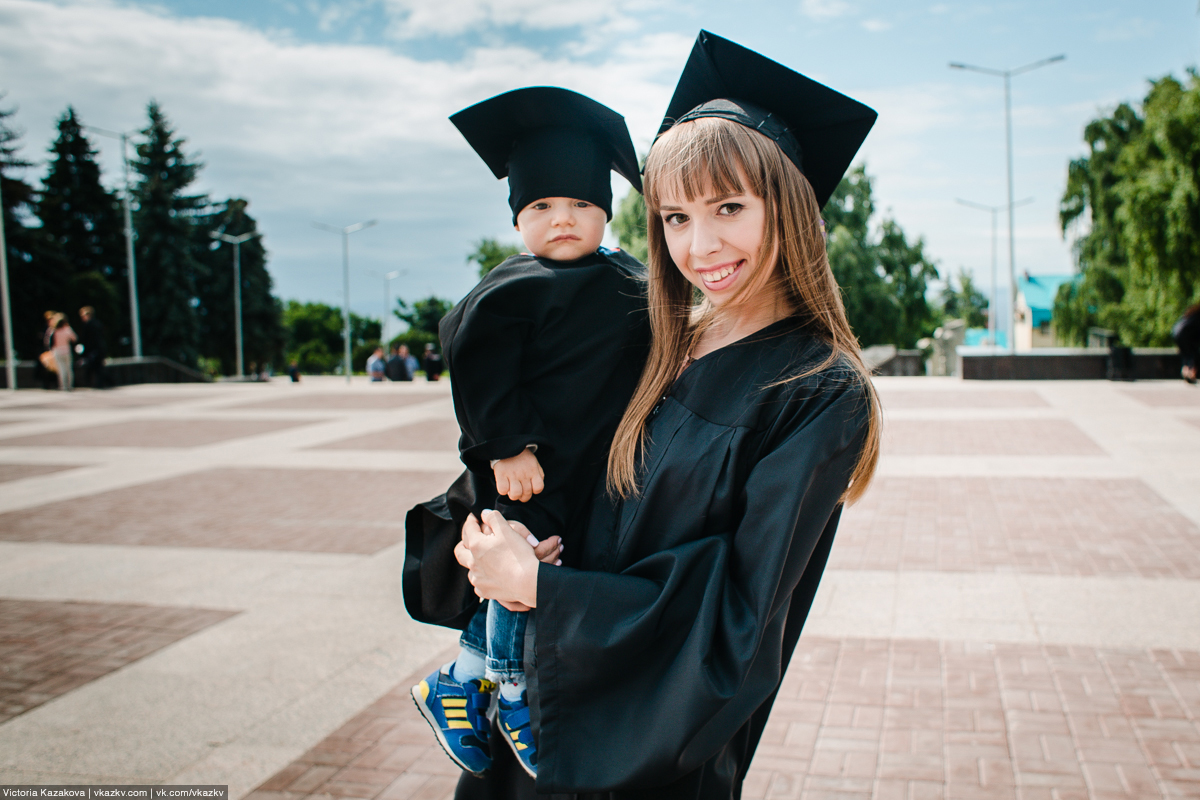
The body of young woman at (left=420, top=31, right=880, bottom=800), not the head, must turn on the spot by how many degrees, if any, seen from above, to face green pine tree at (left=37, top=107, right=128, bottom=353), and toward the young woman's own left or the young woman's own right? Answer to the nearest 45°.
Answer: approximately 90° to the young woman's own right

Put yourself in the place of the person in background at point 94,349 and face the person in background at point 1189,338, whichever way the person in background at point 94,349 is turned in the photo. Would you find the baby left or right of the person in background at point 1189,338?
right

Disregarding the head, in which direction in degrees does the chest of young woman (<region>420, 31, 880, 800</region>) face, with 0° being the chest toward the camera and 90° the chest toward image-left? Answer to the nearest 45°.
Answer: approximately 45°

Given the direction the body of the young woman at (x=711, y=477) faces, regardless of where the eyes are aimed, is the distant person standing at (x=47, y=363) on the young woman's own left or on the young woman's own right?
on the young woman's own right

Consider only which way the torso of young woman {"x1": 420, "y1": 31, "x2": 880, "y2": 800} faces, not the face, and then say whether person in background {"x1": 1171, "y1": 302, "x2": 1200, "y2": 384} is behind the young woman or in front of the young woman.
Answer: behind

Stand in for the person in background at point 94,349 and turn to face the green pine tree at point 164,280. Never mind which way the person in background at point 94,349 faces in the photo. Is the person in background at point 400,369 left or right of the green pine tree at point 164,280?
right

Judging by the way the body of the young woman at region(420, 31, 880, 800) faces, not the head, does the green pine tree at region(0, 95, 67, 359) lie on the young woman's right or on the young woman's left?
on the young woman's right
